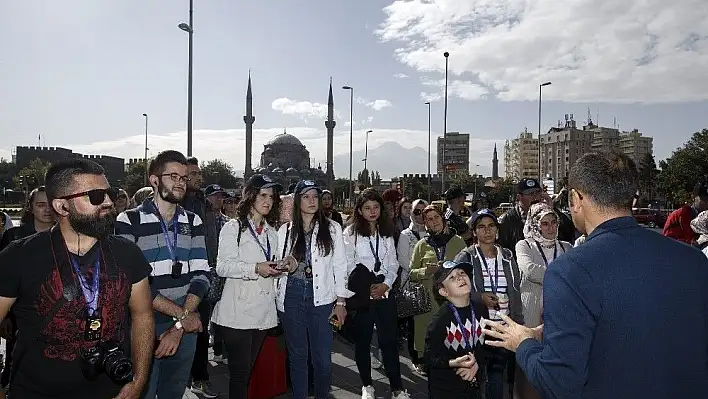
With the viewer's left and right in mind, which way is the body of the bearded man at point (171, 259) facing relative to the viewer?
facing the viewer and to the right of the viewer

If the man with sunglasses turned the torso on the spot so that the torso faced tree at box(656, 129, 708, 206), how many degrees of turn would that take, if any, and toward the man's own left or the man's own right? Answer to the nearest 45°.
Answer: approximately 90° to the man's own left

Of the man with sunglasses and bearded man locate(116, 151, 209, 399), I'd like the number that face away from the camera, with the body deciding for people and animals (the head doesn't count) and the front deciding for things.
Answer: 0

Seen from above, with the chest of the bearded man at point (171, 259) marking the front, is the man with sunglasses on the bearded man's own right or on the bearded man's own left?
on the bearded man's own right

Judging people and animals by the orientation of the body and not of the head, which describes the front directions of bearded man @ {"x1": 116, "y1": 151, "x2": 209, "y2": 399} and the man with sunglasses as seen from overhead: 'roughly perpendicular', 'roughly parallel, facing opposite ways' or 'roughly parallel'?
roughly parallel

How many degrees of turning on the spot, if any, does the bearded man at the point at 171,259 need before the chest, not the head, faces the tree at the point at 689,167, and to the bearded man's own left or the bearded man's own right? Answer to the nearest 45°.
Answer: approximately 90° to the bearded man's own left
